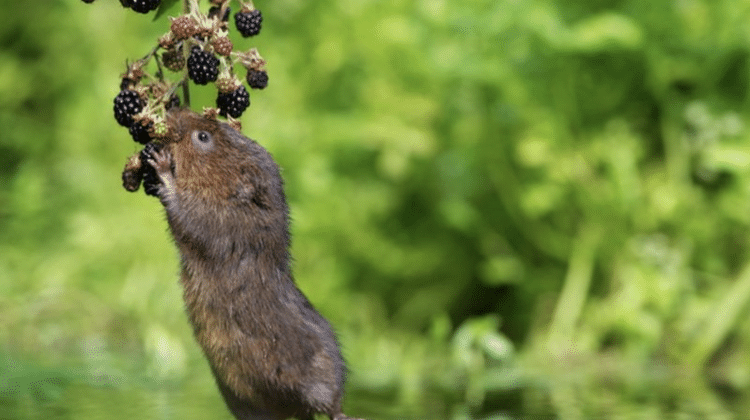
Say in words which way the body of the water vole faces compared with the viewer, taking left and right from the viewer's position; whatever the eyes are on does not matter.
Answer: facing to the left of the viewer

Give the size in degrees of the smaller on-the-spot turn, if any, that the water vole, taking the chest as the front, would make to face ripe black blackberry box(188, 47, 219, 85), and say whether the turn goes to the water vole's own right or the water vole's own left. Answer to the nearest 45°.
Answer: approximately 45° to the water vole's own left

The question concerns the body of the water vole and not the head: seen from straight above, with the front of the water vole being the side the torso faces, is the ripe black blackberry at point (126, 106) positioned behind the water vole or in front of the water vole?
in front

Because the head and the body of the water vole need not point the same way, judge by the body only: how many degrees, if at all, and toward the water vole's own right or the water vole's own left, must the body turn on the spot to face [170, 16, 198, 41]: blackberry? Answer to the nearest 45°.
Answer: approximately 45° to the water vole's own left

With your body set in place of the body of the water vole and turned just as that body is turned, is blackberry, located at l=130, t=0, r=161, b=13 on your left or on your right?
on your left
